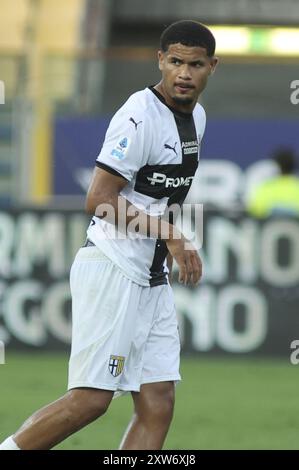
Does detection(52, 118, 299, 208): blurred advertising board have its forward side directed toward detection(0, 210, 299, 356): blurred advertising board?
yes

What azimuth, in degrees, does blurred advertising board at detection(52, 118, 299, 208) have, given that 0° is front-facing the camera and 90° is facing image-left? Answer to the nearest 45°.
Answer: approximately 0°

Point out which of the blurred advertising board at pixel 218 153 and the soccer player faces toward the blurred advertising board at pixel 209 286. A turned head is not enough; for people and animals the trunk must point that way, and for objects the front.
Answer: the blurred advertising board at pixel 218 153

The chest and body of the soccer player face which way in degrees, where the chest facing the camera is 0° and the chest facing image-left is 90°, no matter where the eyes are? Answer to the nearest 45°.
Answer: approximately 315°

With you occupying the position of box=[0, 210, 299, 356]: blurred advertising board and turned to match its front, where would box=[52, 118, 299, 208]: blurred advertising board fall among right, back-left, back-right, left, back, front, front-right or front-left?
back

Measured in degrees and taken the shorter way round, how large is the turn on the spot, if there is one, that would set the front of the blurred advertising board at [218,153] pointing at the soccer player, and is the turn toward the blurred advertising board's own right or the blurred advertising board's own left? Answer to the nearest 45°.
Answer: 0° — it already faces them

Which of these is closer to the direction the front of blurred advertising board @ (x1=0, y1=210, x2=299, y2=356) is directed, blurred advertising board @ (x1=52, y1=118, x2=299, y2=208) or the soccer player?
the soccer player

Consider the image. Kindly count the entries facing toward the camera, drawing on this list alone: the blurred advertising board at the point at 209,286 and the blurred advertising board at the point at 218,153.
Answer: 2
